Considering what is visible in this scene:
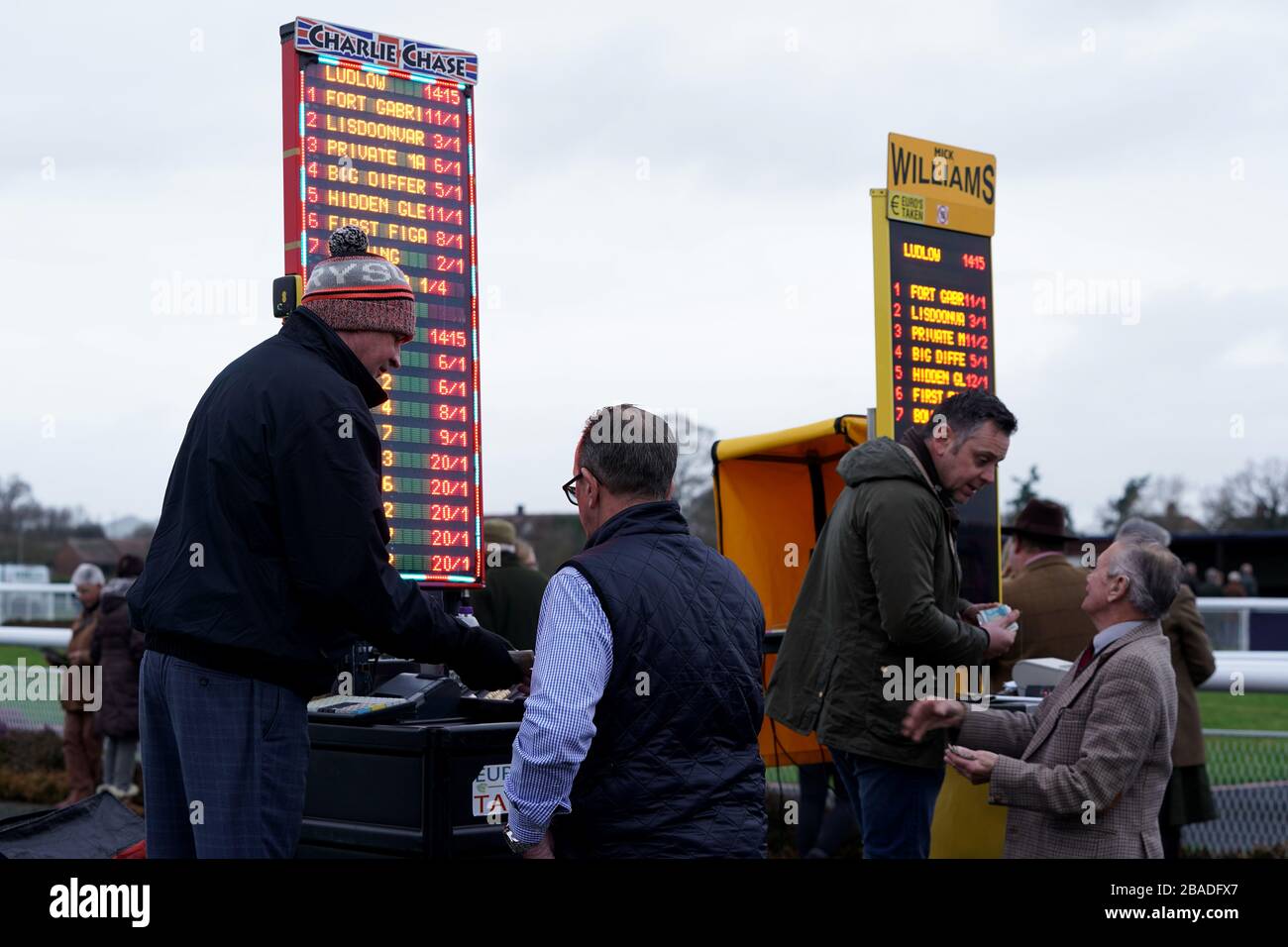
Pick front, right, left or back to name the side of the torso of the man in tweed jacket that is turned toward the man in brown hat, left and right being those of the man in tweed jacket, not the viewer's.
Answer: right

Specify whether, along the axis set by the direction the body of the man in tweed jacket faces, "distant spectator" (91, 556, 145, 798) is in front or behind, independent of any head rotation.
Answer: in front

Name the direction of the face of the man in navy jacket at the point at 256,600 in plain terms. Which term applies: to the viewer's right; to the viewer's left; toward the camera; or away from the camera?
to the viewer's right

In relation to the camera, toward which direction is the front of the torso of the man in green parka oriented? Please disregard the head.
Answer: to the viewer's right

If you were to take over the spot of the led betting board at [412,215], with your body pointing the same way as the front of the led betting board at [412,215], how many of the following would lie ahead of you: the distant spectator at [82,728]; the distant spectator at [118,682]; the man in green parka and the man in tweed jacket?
2

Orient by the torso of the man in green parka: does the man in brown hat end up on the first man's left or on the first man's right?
on the first man's left

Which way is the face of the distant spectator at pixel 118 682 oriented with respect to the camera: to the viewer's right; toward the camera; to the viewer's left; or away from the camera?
away from the camera

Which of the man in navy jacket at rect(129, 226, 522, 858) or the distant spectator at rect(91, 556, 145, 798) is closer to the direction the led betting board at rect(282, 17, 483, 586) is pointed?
the man in navy jacket

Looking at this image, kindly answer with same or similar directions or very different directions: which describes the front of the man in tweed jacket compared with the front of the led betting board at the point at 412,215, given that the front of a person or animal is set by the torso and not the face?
very different directions

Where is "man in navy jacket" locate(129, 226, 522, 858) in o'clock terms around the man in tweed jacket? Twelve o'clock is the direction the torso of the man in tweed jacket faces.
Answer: The man in navy jacket is roughly at 11 o'clock from the man in tweed jacket.

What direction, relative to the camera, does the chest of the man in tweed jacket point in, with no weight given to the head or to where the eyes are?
to the viewer's left

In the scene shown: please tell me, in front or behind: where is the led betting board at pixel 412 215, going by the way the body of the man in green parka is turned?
behind

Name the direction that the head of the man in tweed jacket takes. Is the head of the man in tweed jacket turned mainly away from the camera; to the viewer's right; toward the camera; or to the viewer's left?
to the viewer's left

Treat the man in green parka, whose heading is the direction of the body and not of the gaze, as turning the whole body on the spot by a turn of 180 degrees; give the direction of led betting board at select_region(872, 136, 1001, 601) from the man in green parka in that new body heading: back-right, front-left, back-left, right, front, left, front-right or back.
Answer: right
